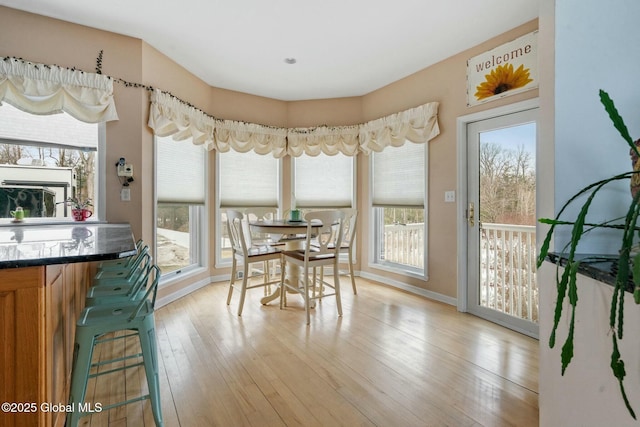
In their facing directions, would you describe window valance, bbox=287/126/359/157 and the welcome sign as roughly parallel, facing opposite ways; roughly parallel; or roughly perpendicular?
roughly perpendicular

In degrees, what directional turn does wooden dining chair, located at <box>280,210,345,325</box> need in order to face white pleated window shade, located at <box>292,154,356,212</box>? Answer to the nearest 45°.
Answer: approximately 45° to its right

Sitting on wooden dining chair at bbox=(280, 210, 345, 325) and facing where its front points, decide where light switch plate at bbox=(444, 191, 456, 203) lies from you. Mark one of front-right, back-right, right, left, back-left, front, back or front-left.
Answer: back-right

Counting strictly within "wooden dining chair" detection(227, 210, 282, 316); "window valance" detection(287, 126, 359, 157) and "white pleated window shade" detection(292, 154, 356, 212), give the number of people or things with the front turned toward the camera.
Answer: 2

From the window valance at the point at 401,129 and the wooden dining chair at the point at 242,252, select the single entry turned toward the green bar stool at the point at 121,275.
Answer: the window valance

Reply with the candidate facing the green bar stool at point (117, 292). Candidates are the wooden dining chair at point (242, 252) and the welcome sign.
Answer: the welcome sign

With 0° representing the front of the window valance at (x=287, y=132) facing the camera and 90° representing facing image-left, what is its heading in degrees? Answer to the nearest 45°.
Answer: approximately 0°

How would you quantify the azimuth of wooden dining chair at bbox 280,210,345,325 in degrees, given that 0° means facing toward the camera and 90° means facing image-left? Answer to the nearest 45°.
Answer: approximately 135°

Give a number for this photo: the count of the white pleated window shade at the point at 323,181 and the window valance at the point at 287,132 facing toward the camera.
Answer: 2

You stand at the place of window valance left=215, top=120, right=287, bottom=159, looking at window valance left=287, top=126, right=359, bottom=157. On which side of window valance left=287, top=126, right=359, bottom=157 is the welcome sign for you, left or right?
right

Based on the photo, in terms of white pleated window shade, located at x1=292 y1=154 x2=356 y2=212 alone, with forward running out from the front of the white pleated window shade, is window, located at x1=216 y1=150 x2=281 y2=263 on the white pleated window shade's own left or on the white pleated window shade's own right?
on the white pleated window shade's own right

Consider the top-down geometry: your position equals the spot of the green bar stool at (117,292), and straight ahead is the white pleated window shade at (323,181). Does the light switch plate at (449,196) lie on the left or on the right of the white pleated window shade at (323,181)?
right

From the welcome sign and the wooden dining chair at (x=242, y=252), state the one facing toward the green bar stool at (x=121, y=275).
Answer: the welcome sign
